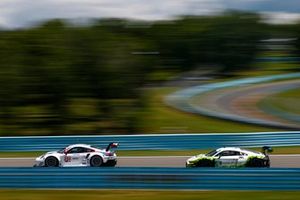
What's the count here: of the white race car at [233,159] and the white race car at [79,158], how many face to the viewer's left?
2

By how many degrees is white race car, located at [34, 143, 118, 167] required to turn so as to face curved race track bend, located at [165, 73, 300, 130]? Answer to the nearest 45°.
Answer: approximately 135° to its right

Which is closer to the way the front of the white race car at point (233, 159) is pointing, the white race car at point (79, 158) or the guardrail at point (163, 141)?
the white race car

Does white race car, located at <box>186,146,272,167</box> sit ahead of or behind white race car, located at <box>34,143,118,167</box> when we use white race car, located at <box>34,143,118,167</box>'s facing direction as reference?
behind

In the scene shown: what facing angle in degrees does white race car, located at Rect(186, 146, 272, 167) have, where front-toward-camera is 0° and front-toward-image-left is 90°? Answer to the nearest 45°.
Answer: approximately 90°

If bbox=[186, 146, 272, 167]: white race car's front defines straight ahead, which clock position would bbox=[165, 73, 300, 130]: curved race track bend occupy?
The curved race track bend is roughly at 3 o'clock from the white race car.

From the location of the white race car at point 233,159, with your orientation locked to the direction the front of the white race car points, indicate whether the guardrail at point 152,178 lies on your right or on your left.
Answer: on your left

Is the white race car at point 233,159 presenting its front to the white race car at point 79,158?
yes

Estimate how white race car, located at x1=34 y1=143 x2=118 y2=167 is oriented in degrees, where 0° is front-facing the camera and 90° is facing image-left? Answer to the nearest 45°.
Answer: approximately 90°
